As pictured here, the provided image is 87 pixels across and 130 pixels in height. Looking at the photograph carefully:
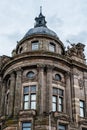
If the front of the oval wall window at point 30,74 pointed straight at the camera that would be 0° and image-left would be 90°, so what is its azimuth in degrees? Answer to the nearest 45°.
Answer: approximately 0°

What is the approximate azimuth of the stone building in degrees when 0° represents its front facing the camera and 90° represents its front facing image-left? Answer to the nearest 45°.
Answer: approximately 0°
